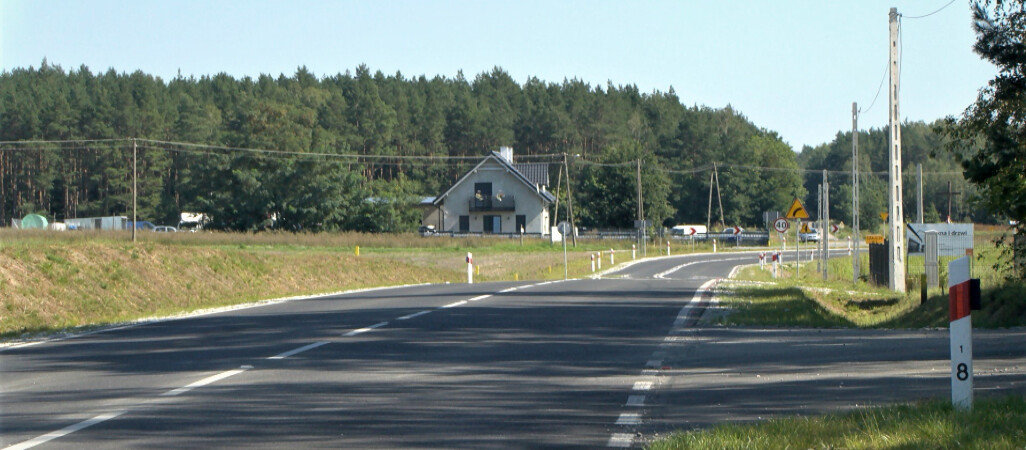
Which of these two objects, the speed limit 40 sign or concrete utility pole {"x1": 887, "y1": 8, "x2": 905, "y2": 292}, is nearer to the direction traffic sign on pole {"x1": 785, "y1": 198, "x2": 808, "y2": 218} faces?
the concrete utility pole

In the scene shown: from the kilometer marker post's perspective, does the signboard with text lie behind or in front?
behind

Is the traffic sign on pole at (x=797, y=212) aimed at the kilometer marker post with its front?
yes

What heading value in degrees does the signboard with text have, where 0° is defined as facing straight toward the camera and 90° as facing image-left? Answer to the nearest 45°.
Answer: approximately 0°

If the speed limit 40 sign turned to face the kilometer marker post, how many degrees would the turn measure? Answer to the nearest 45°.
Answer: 0° — it already faces it

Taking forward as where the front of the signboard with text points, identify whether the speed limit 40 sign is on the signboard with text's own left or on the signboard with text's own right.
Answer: on the signboard with text's own right

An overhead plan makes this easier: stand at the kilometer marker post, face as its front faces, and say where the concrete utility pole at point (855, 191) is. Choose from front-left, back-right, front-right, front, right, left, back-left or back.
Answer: back

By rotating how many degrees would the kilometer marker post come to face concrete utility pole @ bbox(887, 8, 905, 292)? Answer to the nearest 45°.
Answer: approximately 180°
